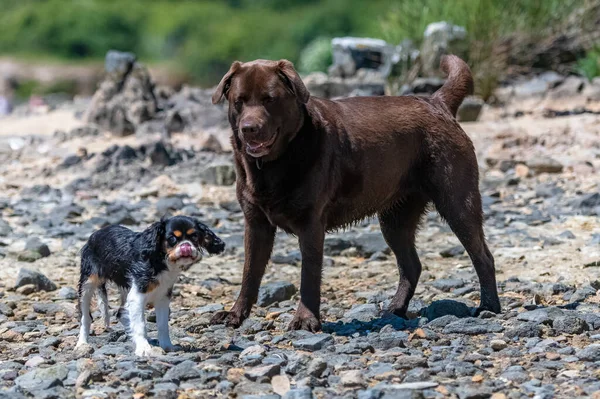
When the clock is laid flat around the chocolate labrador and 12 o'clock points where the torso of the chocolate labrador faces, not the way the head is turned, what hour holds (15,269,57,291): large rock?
The large rock is roughly at 2 o'clock from the chocolate labrador.

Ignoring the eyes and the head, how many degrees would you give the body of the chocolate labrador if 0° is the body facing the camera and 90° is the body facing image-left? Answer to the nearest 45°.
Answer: approximately 45°

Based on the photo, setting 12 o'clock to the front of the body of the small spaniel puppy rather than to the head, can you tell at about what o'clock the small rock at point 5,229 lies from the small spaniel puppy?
The small rock is roughly at 7 o'clock from the small spaniel puppy.

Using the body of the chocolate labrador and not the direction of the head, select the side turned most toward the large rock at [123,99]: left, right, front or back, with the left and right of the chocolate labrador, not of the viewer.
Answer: right

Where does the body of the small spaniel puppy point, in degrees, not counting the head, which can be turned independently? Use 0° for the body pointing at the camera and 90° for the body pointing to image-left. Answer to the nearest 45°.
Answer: approximately 315°

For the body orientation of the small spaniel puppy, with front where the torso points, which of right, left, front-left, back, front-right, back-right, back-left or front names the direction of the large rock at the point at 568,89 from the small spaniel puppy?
left

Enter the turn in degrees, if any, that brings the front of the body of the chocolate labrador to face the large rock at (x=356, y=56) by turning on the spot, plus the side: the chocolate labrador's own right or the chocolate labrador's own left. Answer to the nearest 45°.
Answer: approximately 135° to the chocolate labrador's own right

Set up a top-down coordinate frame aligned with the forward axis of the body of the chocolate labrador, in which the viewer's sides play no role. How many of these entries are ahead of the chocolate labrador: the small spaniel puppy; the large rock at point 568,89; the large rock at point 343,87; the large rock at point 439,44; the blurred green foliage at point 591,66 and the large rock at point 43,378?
2

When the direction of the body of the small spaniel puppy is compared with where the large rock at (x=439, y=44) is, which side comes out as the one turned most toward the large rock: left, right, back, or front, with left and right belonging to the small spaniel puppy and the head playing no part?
left

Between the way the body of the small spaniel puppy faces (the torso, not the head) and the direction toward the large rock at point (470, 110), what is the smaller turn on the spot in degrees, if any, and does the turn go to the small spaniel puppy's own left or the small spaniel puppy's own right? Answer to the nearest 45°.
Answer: approximately 90° to the small spaniel puppy's own left

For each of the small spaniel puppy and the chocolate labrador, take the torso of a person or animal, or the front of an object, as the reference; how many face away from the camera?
0

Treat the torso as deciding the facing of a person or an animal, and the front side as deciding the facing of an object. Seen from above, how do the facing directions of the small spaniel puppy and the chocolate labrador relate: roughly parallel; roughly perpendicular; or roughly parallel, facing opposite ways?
roughly perpendicular

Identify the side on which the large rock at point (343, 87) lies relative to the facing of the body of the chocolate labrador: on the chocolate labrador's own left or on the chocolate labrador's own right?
on the chocolate labrador's own right
